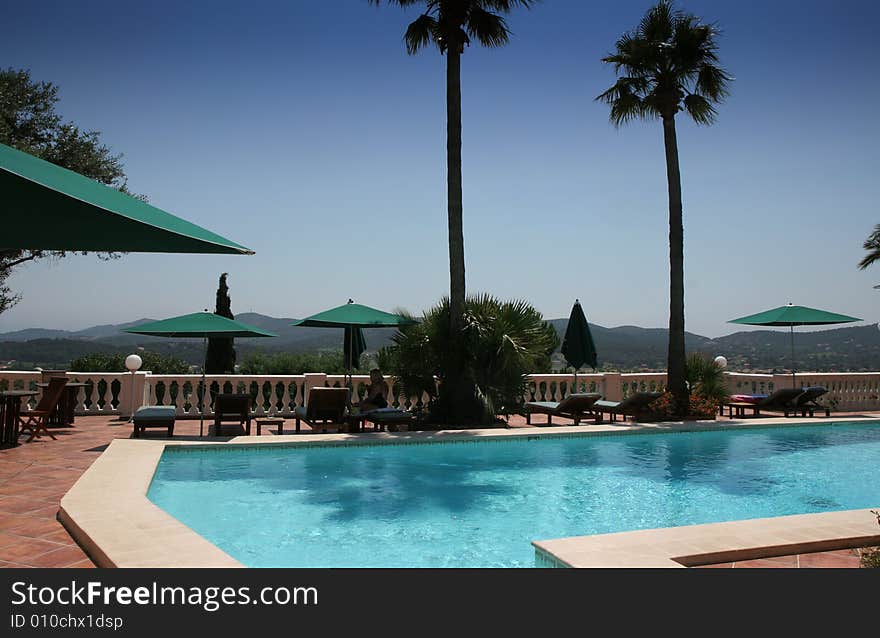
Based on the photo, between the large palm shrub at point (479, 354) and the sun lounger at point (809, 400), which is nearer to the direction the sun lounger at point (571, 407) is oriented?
the large palm shrub

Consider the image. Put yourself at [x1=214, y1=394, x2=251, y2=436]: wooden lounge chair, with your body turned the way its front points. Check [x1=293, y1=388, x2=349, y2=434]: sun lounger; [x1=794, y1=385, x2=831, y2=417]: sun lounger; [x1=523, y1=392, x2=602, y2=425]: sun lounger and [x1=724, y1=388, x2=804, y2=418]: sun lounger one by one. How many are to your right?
4

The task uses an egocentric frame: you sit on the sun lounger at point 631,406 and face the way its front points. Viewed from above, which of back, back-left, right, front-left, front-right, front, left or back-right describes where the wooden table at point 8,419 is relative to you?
front-left

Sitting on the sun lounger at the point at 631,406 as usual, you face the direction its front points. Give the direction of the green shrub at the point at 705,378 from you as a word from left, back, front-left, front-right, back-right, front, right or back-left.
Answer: back-right

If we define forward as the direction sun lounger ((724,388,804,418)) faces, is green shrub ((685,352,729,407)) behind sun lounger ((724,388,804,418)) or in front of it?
in front

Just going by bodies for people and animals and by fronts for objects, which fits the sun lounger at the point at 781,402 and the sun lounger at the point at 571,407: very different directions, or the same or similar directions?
same or similar directions

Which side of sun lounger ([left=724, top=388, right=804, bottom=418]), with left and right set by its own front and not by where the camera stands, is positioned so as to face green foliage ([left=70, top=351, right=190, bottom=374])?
front

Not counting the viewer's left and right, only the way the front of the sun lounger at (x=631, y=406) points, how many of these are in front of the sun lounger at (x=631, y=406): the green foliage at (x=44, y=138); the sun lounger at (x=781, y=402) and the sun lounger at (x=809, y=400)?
1

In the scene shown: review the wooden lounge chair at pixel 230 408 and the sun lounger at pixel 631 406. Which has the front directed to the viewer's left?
the sun lounger

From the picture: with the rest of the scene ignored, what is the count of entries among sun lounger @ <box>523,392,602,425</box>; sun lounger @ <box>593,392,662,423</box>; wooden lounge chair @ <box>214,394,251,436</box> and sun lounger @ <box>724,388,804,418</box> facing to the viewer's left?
3

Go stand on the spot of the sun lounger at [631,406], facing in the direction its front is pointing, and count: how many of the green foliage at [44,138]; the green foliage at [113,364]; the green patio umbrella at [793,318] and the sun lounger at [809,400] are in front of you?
2

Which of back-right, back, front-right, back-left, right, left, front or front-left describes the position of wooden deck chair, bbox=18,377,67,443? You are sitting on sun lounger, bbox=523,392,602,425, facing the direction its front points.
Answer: front-left

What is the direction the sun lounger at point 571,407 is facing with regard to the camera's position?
facing to the left of the viewer
